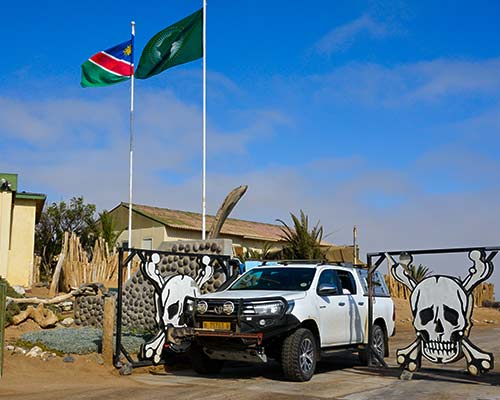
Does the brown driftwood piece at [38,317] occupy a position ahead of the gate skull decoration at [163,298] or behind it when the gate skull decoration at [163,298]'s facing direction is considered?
behind

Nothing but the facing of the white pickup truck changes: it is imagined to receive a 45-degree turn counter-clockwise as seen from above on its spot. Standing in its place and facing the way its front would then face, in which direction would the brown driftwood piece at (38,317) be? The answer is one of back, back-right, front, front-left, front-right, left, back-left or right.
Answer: back-right

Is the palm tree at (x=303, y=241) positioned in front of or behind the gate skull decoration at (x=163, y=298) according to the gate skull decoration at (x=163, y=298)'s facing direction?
behind

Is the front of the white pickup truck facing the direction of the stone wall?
no

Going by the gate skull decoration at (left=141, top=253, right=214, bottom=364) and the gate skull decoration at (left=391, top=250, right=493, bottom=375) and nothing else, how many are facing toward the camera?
2

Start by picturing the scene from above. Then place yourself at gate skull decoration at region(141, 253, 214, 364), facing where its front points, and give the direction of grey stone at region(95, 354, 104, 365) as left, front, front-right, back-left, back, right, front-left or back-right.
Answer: right

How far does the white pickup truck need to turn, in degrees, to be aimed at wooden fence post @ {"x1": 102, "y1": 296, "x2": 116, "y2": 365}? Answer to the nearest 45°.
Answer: approximately 45° to its right

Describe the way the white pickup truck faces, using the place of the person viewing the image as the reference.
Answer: facing the viewer and to the left of the viewer

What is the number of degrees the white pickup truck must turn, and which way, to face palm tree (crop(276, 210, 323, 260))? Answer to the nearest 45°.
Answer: approximately 135° to its right

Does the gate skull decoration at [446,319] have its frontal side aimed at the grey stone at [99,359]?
no

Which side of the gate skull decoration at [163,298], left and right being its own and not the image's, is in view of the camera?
front

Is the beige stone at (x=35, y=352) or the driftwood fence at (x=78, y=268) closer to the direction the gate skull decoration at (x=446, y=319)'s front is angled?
the beige stone

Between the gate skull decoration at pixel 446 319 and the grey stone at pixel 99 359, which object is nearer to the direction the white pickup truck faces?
the grey stone

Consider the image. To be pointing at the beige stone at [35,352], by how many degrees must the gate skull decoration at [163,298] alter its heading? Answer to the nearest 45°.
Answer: approximately 90° to its right

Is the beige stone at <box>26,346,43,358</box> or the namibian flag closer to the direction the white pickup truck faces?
the beige stone

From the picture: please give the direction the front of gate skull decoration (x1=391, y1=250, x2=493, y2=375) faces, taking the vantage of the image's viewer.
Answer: facing the viewer
